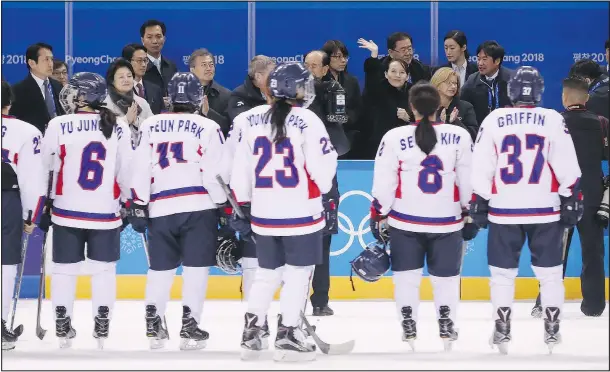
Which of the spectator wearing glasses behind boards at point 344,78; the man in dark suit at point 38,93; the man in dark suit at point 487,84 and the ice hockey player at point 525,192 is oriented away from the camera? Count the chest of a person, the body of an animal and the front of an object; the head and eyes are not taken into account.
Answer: the ice hockey player

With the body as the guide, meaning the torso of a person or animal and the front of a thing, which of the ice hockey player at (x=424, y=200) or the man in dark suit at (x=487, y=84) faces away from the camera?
the ice hockey player

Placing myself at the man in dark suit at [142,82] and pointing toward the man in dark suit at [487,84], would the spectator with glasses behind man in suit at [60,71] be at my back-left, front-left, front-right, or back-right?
back-left

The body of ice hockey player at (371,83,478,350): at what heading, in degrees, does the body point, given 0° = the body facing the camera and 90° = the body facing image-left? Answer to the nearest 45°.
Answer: approximately 180°

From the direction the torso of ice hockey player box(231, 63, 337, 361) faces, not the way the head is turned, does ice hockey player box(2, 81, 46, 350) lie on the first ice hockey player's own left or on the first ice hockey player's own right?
on the first ice hockey player's own left

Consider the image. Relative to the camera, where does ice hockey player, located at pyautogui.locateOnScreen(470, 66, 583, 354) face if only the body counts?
away from the camera

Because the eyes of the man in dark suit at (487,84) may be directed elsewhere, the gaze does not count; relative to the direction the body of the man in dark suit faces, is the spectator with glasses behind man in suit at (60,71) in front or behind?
in front

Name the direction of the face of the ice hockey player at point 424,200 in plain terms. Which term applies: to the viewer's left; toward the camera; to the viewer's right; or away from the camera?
away from the camera

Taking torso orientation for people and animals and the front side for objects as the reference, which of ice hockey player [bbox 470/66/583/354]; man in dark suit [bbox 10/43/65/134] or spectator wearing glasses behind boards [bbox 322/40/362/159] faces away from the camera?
the ice hockey player

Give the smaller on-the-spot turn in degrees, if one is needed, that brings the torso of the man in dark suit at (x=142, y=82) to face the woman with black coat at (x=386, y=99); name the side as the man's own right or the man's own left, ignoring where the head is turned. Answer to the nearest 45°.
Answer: approximately 45° to the man's own left

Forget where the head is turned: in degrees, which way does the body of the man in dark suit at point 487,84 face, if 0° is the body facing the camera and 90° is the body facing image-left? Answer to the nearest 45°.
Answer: approximately 45°

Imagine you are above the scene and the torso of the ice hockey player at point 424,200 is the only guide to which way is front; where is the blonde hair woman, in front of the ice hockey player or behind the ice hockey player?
in front

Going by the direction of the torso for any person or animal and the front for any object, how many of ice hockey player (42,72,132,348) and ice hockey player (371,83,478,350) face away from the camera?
2

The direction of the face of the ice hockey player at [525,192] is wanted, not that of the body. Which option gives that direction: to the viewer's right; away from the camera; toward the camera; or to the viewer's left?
away from the camera
